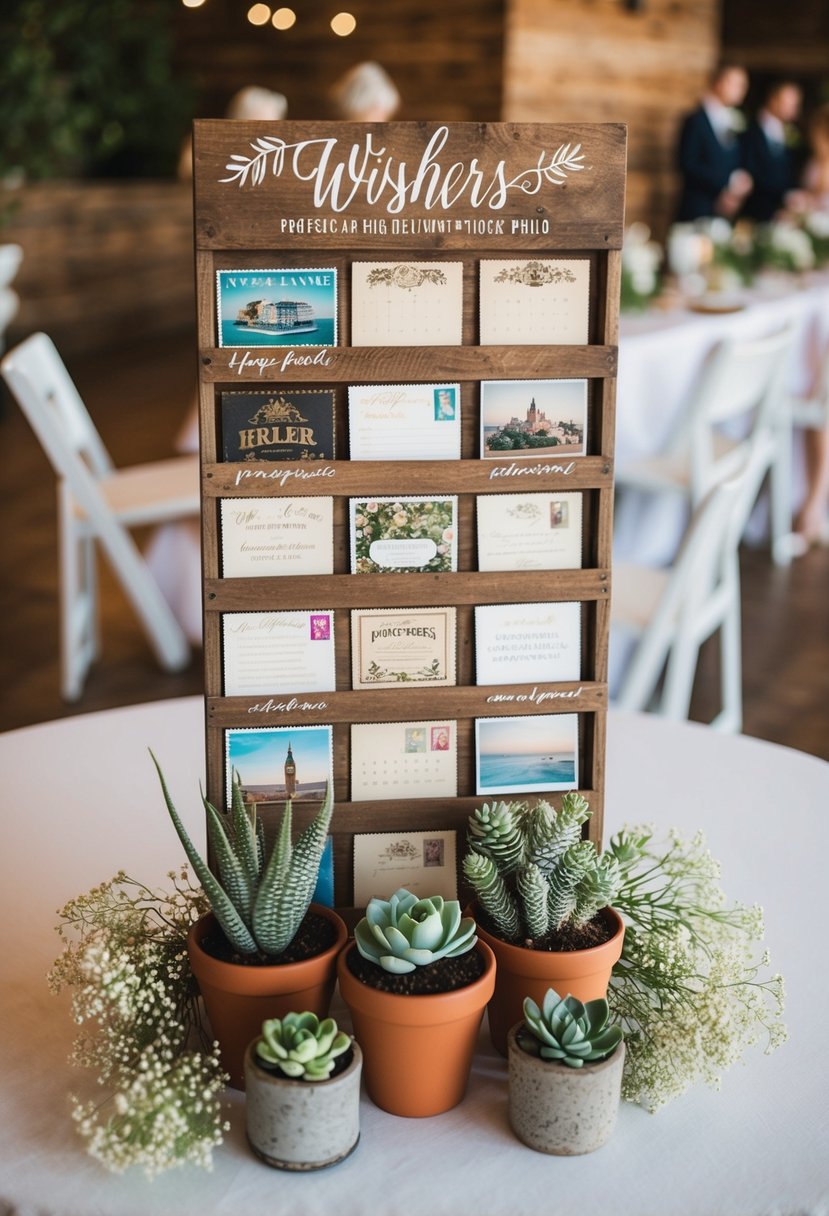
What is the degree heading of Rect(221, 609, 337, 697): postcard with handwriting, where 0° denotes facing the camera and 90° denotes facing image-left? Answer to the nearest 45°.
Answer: approximately 0°

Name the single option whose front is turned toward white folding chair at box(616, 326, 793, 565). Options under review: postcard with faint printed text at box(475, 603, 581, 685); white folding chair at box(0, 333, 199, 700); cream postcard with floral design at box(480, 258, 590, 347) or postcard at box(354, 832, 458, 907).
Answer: white folding chair at box(0, 333, 199, 700)

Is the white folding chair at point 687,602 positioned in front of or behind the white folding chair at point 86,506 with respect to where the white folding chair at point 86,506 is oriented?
in front

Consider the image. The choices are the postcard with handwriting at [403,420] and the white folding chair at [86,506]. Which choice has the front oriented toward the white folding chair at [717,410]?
the white folding chair at [86,506]

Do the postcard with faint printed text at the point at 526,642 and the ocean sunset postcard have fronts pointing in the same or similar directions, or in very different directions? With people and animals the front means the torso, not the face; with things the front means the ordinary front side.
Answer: same or similar directions

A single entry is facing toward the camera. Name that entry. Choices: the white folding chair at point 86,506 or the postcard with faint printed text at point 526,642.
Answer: the postcard with faint printed text

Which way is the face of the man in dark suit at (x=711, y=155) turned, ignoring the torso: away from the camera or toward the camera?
toward the camera

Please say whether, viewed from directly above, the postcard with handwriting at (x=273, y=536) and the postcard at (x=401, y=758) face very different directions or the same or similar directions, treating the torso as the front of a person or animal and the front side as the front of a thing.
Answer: same or similar directions

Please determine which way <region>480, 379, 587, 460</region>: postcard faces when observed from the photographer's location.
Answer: facing the viewer

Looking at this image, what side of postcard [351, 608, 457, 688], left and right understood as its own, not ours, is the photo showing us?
front

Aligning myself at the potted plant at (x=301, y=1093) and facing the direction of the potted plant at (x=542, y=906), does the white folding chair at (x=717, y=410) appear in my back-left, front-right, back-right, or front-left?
front-left

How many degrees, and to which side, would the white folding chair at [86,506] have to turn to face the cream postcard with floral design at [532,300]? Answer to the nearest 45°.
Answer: approximately 90° to its right

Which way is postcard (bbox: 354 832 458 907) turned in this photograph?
toward the camera

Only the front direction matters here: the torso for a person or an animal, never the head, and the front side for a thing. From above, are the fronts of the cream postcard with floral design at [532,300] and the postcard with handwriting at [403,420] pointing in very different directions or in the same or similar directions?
same or similar directions
